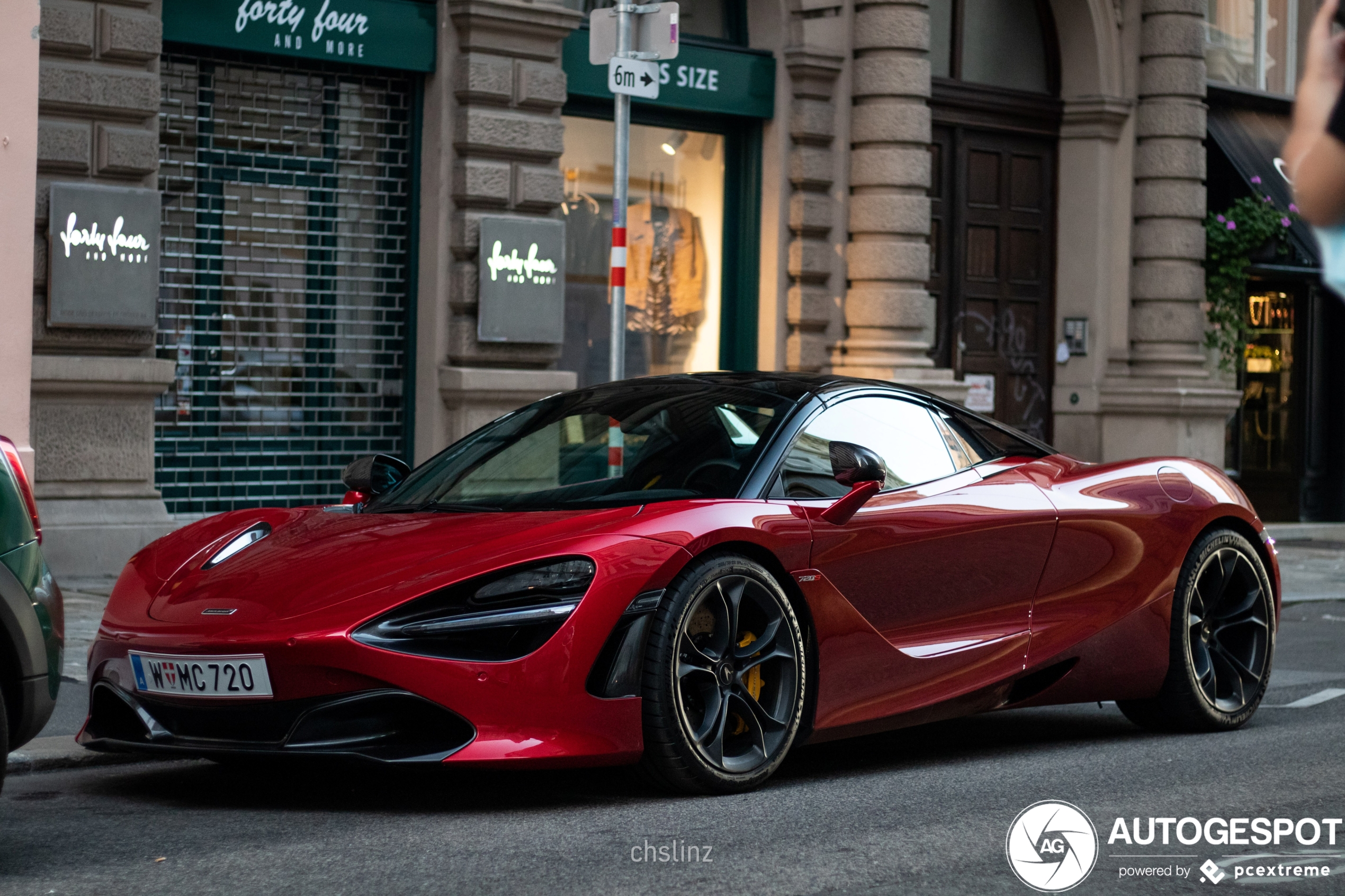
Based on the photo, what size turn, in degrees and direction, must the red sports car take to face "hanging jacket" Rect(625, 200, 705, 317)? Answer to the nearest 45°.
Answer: approximately 135° to its right

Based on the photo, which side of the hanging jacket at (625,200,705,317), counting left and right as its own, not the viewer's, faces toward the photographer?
front

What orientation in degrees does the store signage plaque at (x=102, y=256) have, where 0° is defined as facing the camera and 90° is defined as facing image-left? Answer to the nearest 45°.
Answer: approximately 315°

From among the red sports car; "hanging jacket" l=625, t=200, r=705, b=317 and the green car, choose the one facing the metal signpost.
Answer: the hanging jacket

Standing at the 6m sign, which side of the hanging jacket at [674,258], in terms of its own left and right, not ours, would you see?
front

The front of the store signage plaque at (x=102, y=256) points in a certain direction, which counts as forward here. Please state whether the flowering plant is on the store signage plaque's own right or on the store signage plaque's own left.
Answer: on the store signage plaque's own left

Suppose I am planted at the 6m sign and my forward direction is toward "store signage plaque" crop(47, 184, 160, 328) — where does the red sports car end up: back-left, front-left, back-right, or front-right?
back-left

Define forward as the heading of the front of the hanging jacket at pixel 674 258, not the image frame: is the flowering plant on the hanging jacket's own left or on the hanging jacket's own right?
on the hanging jacket's own left

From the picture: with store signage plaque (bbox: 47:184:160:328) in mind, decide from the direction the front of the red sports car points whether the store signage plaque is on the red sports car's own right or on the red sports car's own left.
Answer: on the red sports car's own right

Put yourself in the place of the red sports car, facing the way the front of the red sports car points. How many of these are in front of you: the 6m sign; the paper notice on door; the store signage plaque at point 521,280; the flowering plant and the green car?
1

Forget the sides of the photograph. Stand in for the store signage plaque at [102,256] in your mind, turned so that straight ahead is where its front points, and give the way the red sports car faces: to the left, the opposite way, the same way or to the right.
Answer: to the right

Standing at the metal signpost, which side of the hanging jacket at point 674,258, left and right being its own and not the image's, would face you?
front

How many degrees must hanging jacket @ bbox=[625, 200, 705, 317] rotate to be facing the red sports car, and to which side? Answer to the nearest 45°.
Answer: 0° — it already faces it

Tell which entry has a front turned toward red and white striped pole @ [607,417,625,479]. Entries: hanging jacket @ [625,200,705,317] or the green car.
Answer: the hanging jacket
